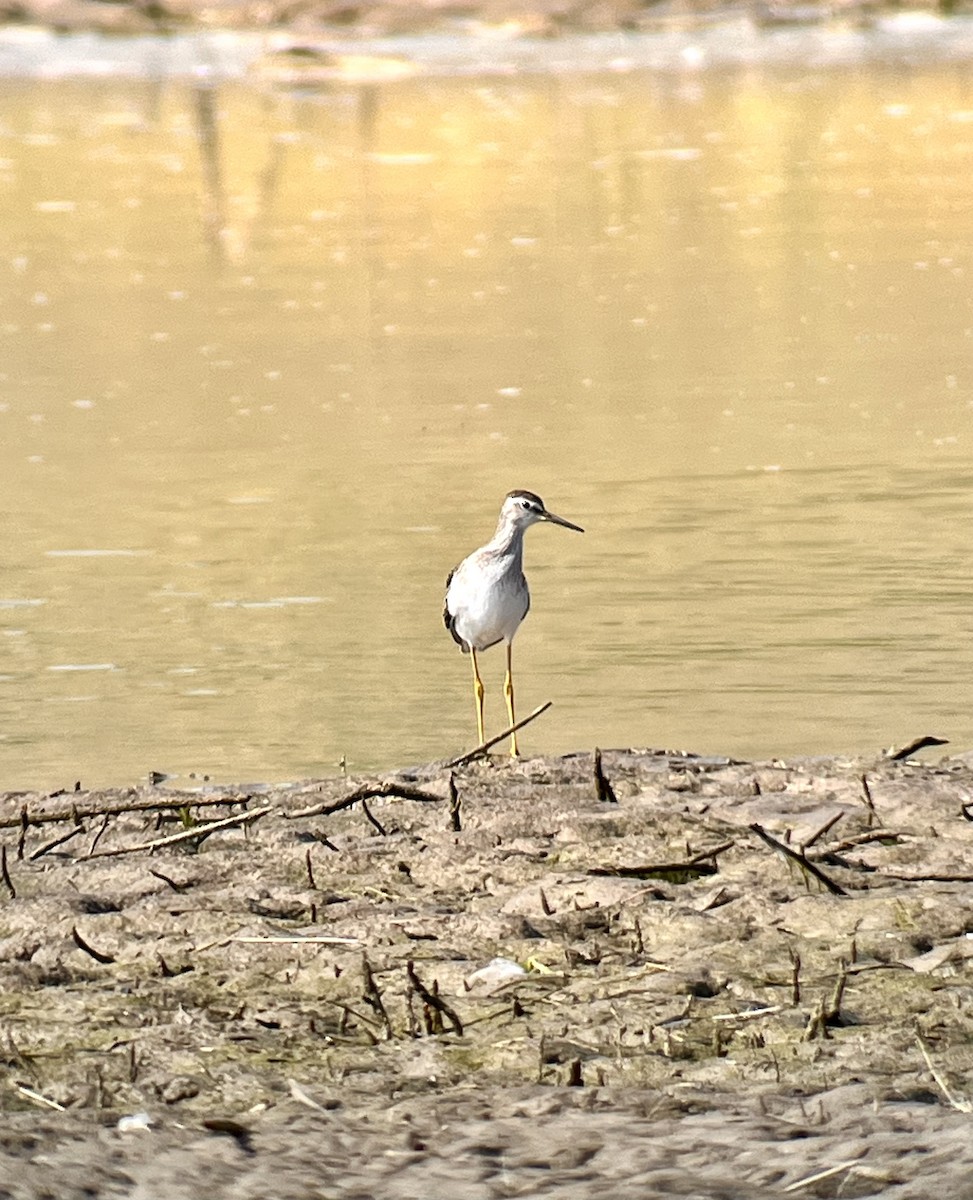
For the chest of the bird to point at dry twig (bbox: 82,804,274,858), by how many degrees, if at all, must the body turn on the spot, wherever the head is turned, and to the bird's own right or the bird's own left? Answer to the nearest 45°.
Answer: approximately 45° to the bird's own right

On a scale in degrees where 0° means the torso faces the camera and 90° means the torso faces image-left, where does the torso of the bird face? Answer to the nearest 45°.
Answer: approximately 315°
